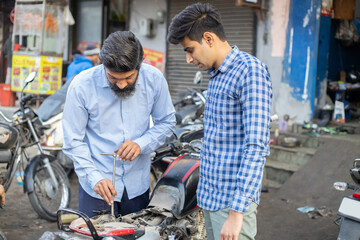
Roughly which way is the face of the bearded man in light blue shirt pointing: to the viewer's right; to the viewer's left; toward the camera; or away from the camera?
toward the camera

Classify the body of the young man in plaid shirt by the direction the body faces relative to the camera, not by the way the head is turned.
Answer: to the viewer's left

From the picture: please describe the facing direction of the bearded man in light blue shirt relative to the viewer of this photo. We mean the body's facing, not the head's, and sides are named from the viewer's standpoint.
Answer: facing the viewer

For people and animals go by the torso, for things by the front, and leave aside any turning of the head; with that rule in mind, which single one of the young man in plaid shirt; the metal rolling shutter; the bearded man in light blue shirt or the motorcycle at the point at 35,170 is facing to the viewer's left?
the young man in plaid shirt

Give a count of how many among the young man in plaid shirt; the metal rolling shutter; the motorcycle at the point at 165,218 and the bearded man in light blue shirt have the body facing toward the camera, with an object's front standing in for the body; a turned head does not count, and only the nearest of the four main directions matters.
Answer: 2

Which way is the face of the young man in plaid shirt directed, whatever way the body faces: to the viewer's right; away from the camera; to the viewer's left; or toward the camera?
to the viewer's left

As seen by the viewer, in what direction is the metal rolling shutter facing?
toward the camera

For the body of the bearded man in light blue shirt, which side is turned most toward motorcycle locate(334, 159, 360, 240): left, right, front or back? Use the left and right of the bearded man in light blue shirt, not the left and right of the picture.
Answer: left

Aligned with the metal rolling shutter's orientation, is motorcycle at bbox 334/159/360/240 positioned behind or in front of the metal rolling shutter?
in front

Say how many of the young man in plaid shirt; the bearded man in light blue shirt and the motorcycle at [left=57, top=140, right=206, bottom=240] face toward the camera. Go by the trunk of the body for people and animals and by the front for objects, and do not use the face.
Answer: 1

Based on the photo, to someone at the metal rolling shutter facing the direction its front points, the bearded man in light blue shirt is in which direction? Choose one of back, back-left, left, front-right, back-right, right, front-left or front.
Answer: front
